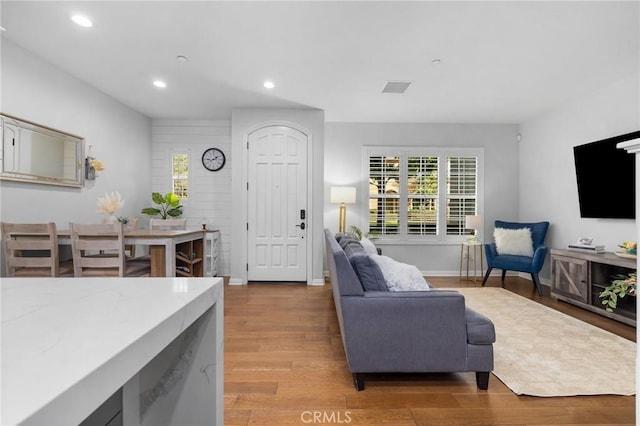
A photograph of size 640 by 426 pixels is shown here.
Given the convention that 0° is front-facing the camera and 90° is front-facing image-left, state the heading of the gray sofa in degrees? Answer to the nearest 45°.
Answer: approximately 270°

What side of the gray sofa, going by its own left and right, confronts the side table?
left

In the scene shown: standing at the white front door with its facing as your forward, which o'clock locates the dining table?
The dining table is roughly at 1 o'clock from the white front door.

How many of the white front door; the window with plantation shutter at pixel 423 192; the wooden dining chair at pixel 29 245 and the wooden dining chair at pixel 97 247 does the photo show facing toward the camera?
2

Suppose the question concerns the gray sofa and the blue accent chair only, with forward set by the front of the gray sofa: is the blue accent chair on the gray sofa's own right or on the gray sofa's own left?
on the gray sofa's own left

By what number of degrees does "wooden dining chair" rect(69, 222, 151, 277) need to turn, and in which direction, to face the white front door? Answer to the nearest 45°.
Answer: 0° — it already faces it

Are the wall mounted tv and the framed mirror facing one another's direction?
yes

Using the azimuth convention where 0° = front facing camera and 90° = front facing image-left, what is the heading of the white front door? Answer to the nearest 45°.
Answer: approximately 0°

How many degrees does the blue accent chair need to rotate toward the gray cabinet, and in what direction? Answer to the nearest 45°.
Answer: approximately 90° to its left

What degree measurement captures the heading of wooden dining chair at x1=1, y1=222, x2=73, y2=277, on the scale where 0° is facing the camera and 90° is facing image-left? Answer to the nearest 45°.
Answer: approximately 225°

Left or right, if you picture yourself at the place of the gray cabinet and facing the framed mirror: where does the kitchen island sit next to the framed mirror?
left
